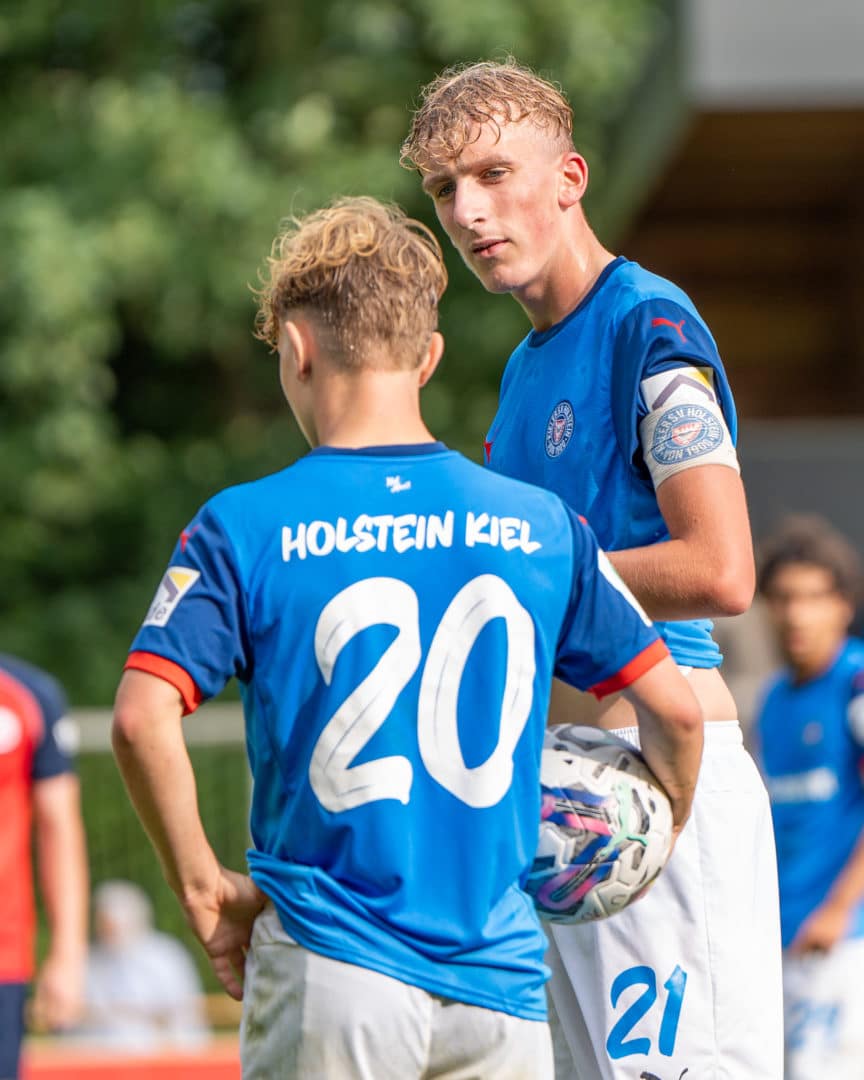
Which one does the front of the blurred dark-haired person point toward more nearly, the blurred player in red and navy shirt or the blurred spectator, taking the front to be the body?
the blurred player in red and navy shirt

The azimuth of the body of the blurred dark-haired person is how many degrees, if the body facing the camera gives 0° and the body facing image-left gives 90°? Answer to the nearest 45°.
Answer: approximately 45°

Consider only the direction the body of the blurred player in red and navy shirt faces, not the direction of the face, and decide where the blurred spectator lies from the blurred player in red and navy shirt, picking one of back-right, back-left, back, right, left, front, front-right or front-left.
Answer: back

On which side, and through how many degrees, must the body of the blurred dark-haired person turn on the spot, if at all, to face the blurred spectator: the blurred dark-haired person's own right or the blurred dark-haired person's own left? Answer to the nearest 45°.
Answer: approximately 90° to the blurred dark-haired person's own right

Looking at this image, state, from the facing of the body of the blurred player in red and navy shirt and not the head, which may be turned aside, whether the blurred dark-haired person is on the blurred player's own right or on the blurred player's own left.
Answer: on the blurred player's own left
